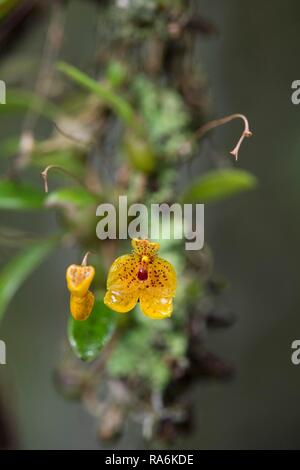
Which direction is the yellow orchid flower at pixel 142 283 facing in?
toward the camera
